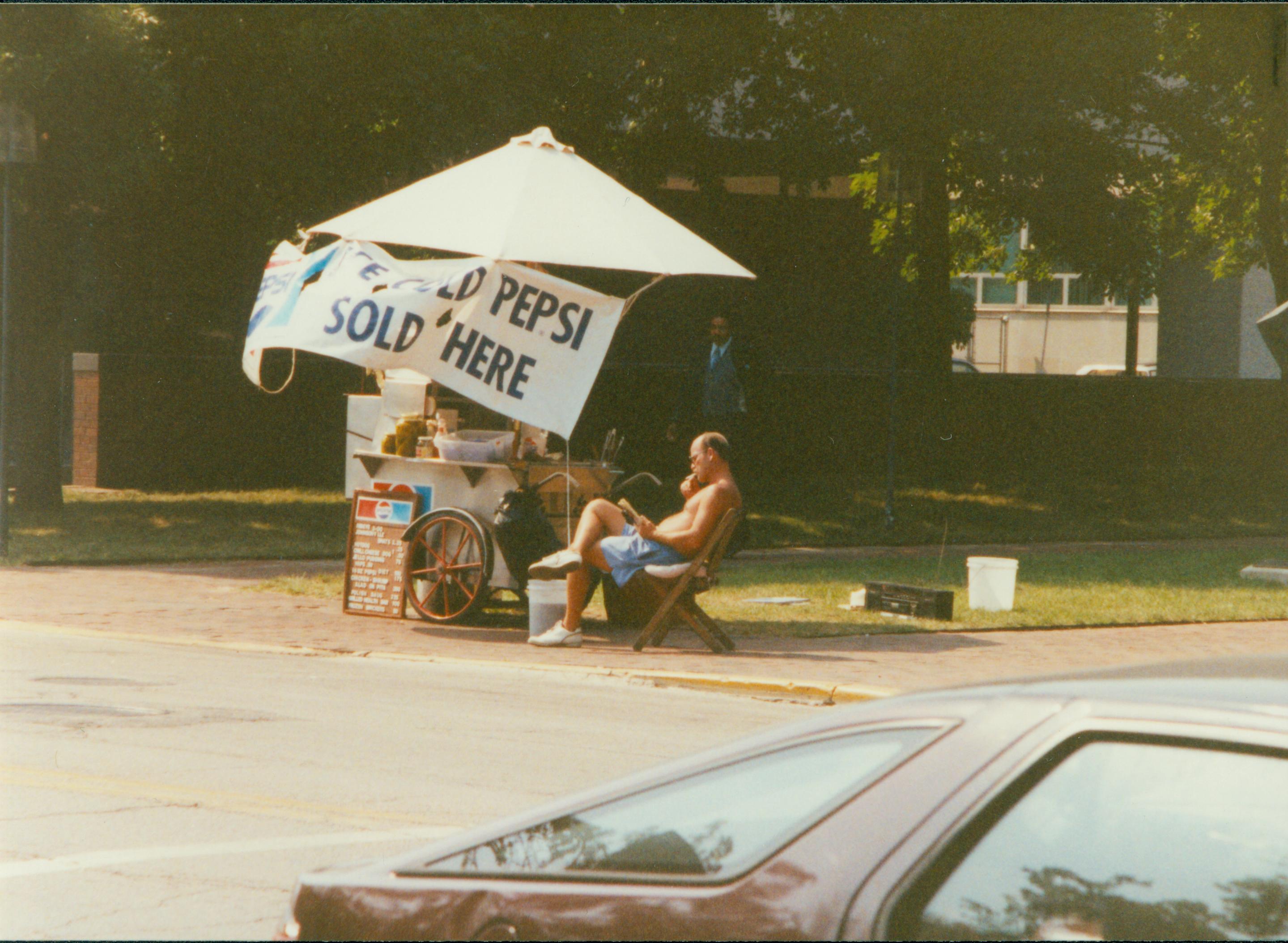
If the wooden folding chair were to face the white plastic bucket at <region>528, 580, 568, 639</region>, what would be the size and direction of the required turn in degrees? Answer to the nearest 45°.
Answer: approximately 45° to its right

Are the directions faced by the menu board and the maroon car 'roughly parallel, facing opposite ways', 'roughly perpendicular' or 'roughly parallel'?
roughly perpendicular

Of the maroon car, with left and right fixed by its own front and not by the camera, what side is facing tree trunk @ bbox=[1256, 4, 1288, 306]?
left

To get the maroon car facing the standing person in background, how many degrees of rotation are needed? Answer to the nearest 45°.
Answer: approximately 90° to its left

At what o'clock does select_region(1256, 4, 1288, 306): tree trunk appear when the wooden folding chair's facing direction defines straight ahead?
The tree trunk is roughly at 4 o'clock from the wooden folding chair.

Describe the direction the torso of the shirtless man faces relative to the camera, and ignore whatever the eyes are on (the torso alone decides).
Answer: to the viewer's left

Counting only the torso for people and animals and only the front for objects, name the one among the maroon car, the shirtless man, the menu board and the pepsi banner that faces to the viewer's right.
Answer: the maroon car

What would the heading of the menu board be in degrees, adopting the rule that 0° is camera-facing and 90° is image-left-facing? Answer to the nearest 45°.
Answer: approximately 0°

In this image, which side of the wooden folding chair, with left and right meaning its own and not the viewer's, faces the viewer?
left

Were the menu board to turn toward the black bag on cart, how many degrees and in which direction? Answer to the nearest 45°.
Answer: approximately 45° to its left

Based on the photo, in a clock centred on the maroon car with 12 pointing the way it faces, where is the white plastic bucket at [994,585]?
The white plastic bucket is roughly at 9 o'clock from the maroon car.

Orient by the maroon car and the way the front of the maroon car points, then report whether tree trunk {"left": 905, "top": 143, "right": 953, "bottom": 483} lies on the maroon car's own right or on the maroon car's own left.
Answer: on the maroon car's own left

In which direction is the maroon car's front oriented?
to the viewer's right

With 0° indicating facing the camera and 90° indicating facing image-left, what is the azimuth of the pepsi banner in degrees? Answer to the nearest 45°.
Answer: approximately 0°
